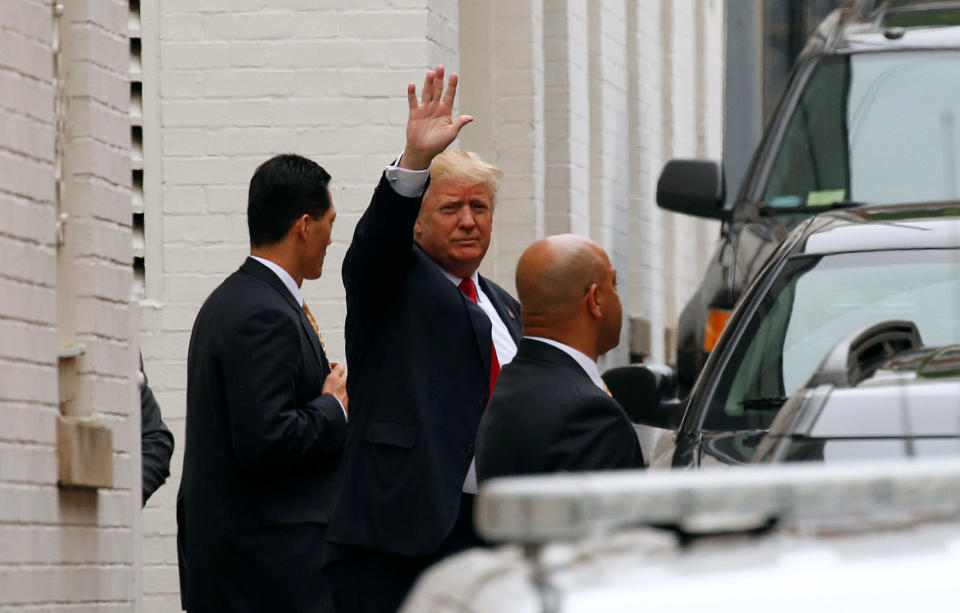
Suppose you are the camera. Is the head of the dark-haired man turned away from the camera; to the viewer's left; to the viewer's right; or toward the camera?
to the viewer's right

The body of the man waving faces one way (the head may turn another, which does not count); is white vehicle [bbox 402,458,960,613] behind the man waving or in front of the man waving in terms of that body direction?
in front

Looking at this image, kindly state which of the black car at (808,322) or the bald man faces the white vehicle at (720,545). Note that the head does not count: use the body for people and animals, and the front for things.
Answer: the black car

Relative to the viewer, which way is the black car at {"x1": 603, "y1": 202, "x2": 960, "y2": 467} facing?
toward the camera

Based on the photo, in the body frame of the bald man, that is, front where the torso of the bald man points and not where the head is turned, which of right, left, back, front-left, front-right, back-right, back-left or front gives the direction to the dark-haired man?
left

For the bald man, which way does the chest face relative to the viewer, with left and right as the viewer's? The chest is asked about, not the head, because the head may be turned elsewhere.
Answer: facing away from the viewer and to the right of the viewer

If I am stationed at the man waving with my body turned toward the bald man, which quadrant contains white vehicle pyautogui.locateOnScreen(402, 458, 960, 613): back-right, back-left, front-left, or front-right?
front-right

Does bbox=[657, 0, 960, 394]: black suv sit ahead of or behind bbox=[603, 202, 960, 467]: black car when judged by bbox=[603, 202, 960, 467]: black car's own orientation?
behind

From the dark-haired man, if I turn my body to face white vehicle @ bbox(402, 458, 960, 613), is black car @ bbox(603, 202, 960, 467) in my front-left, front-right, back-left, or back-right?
front-left

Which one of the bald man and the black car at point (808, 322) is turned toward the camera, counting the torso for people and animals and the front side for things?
the black car

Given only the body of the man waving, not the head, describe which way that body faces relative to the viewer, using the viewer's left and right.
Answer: facing the viewer and to the right of the viewer

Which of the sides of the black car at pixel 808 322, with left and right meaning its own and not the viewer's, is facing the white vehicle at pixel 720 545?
front

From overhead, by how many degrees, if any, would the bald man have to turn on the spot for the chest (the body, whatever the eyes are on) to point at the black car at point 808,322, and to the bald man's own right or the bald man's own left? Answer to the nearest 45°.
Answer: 0° — they already face it

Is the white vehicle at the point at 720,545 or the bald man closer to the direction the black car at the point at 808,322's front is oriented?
the white vehicle

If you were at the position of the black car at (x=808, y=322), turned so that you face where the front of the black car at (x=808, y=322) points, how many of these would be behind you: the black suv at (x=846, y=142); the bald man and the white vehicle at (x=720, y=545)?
1

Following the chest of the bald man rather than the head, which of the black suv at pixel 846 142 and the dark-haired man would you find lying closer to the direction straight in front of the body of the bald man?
the black suv

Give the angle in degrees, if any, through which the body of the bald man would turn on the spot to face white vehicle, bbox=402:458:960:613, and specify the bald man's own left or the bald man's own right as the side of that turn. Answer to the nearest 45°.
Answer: approximately 135° to the bald man's own right

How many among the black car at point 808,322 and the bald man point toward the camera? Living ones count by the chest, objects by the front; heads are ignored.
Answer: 1
